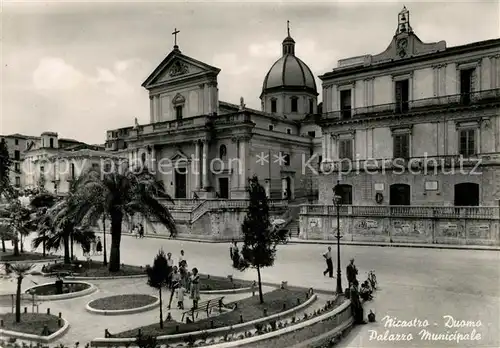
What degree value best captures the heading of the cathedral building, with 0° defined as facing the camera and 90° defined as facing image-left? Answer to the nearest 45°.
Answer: approximately 45°

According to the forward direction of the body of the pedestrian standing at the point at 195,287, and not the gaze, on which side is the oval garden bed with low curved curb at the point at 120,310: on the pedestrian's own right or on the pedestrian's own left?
on the pedestrian's own right

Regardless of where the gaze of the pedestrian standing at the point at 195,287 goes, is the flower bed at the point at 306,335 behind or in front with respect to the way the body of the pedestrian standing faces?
in front

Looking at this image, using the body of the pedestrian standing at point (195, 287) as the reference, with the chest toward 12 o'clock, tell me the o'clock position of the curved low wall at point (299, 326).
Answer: The curved low wall is roughly at 11 o'clock from the pedestrian standing.

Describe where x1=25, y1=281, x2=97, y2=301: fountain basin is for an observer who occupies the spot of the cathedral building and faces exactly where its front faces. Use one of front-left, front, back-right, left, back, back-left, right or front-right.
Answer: front-left

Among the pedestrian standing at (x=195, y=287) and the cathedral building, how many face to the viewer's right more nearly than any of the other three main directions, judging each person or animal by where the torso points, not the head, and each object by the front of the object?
0

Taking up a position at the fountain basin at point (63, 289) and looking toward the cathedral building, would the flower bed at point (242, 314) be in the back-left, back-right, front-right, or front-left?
back-right

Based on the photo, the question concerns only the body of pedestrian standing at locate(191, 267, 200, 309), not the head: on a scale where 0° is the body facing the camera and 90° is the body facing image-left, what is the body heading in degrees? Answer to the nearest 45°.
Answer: approximately 0°

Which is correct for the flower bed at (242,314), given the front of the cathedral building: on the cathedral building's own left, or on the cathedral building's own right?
on the cathedral building's own left

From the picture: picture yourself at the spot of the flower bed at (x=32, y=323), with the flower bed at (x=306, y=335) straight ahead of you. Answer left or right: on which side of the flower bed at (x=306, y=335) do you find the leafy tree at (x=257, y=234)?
left

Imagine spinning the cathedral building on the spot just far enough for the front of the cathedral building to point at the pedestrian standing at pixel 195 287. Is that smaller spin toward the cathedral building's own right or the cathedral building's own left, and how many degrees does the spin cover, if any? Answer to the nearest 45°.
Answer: approximately 45° to the cathedral building's own left

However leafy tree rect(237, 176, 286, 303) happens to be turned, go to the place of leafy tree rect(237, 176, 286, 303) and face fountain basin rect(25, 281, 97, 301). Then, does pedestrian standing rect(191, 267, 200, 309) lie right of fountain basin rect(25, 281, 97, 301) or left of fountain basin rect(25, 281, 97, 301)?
left

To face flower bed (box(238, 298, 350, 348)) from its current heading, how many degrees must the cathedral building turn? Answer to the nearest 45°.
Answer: approximately 45° to its left

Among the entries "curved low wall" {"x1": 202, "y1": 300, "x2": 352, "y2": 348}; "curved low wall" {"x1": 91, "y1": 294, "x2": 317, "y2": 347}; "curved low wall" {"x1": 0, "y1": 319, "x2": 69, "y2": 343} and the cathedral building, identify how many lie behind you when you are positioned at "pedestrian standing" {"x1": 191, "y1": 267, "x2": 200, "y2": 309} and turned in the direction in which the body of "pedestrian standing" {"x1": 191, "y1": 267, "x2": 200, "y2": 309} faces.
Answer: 1

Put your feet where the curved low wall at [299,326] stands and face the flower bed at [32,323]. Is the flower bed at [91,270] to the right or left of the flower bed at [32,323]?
right

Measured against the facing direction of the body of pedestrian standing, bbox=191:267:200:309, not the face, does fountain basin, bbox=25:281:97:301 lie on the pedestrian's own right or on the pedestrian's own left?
on the pedestrian's own right
